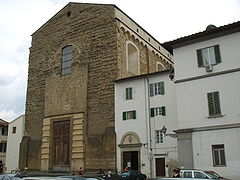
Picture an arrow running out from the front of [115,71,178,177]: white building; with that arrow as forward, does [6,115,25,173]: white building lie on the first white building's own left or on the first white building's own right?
on the first white building's own right

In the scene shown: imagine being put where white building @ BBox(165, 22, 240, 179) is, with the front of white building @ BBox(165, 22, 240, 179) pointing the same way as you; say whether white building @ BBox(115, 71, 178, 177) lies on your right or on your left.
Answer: on your right

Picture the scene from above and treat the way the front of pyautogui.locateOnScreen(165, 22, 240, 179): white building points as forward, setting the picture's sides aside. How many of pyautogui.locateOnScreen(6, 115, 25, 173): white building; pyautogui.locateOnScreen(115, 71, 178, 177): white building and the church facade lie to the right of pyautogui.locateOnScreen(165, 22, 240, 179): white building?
3

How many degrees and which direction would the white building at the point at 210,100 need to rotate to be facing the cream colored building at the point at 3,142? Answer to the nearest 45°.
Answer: approximately 90° to its right

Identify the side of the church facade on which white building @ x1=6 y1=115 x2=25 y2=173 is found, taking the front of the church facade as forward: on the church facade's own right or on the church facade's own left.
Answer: on the church facade's own right

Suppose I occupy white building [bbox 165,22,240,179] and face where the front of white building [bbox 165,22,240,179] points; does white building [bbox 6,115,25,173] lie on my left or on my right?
on my right

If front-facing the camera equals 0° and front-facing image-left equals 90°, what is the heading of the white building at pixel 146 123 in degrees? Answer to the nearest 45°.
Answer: approximately 45°

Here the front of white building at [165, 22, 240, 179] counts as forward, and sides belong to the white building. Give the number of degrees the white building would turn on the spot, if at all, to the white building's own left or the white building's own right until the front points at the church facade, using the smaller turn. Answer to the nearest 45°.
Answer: approximately 90° to the white building's own right

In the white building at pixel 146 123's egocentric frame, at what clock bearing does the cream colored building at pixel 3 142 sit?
The cream colored building is roughly at 3 o'clock from the white building.

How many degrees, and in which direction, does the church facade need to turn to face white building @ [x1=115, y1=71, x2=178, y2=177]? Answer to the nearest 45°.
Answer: approximately 90° to its left

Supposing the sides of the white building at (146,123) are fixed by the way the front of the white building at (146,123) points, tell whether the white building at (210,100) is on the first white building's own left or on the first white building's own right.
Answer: on the first white building's own left
